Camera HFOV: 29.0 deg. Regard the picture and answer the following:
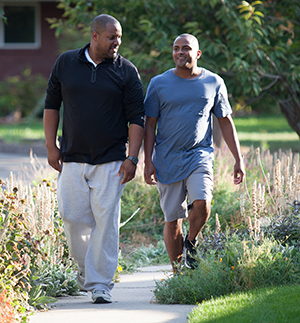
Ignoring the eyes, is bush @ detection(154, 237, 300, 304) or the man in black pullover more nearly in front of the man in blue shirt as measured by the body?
the bush

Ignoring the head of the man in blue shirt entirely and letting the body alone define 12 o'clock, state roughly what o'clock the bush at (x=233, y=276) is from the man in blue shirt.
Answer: The bush is roughly at 11 o'clock from the man in blue shirt.

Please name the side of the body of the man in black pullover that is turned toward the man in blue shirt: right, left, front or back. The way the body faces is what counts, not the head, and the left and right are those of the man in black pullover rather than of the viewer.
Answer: left

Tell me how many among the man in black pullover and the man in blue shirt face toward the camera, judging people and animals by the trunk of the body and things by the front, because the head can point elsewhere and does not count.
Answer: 2

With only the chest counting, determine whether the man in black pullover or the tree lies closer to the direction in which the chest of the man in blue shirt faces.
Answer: the man in black pullover

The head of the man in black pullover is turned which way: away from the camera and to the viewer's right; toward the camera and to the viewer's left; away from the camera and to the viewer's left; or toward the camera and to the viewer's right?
toward the camera and to the viewer's right

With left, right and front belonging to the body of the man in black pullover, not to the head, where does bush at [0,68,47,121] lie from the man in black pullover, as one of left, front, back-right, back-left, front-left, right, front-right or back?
back

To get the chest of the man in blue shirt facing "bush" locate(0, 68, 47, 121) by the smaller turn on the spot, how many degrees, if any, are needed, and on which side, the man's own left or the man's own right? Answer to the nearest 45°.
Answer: approximately 180°

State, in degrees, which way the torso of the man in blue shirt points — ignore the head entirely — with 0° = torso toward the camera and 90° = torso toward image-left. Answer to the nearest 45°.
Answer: approximately 0°
